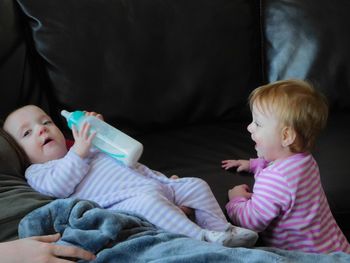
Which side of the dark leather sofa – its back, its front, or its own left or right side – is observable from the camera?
front
